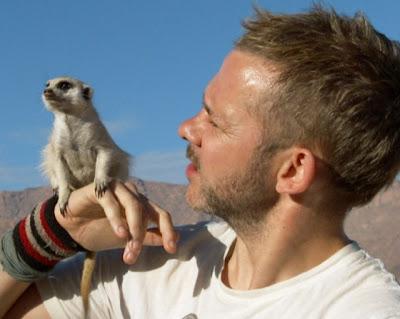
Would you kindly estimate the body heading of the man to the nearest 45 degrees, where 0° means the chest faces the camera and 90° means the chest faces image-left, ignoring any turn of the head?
approximately 45°

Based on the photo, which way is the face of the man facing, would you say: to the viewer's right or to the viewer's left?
to the viewer's left
